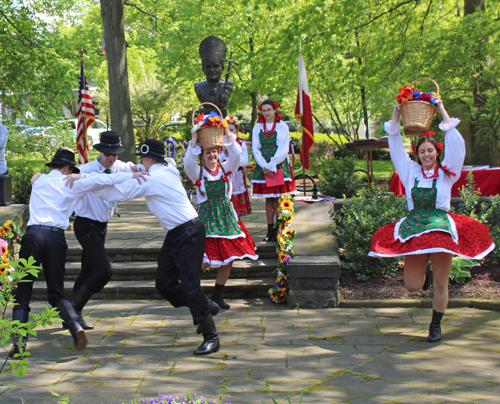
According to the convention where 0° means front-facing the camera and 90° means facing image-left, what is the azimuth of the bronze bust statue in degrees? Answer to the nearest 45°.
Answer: approximately 0°

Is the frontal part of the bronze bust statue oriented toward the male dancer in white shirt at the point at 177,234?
yes

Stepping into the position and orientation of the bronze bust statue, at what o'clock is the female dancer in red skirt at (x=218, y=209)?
The female dancer in red skirt is roughly at 12 o'clock from the bronze bust statue.

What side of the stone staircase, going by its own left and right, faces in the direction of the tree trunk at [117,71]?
back

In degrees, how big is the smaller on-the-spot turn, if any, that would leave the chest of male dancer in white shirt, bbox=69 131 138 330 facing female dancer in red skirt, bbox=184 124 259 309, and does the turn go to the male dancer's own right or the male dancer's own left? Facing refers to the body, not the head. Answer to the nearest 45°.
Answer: approximately 45° to the male dancer's own left
